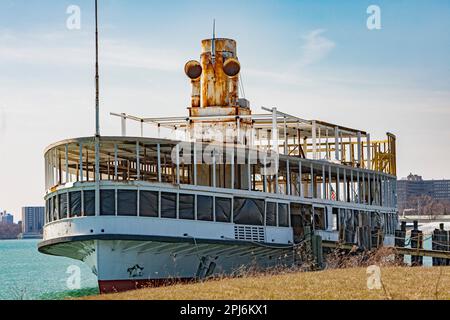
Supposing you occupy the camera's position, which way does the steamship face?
facing the viewer and to the left of the viewer

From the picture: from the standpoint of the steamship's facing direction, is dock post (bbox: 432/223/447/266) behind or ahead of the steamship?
behind

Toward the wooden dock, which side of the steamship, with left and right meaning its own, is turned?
back
